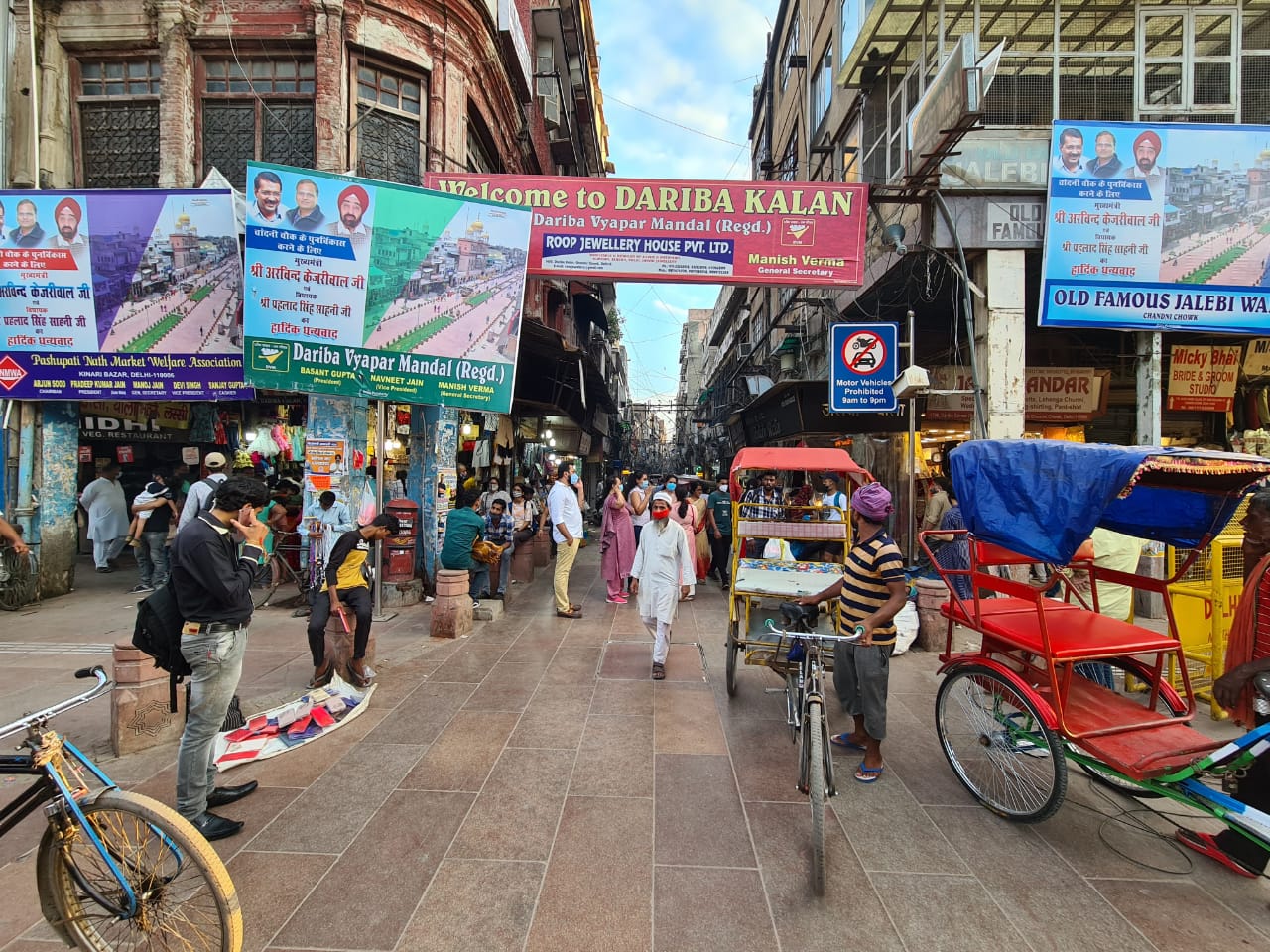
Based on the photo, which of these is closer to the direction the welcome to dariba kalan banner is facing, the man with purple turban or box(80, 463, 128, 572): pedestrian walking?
the man with purple turban

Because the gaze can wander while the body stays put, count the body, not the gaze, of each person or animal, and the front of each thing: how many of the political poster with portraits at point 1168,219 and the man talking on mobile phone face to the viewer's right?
1

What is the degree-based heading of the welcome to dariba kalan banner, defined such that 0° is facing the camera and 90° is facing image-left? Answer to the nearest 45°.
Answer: approximately 0°
